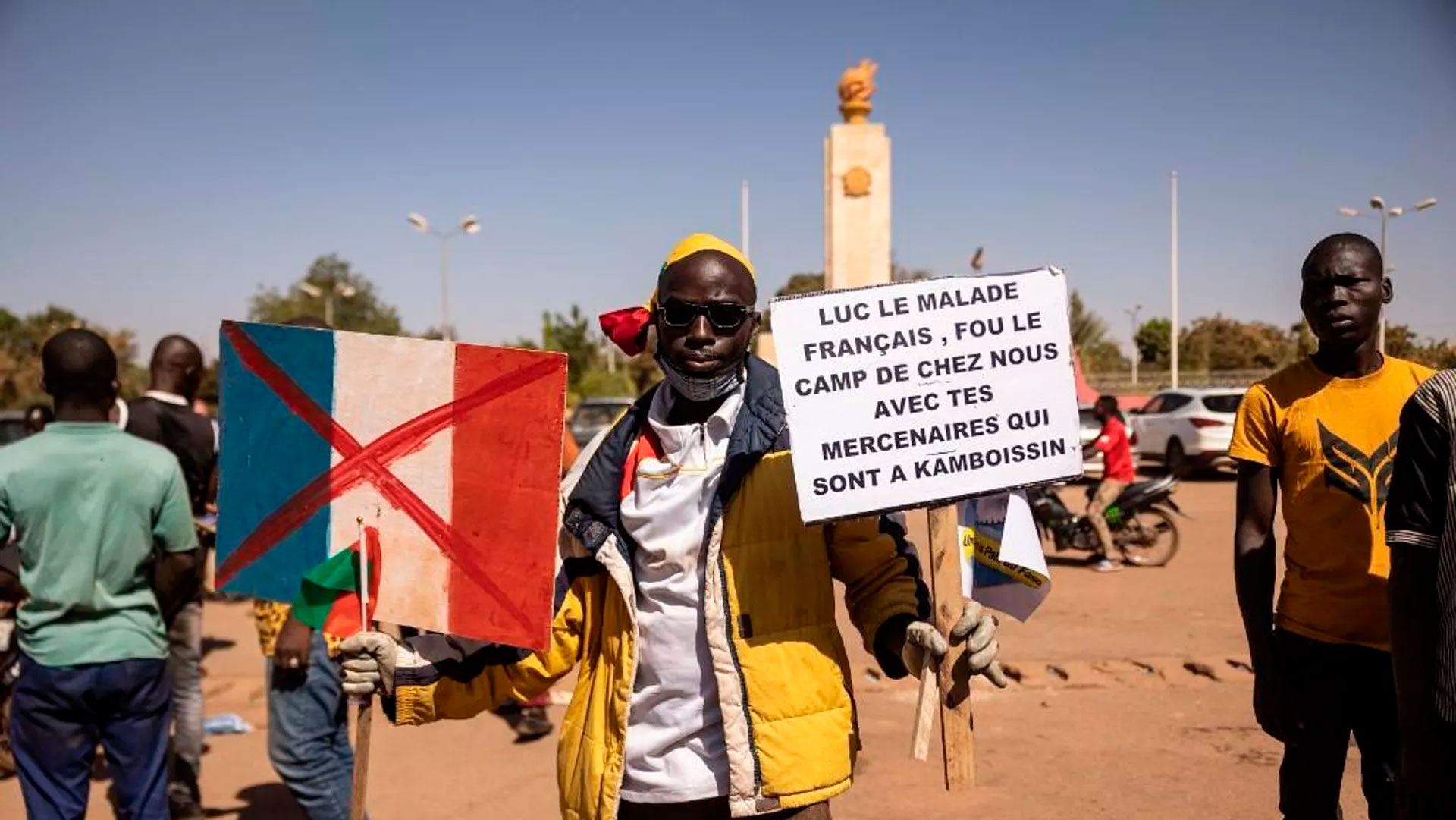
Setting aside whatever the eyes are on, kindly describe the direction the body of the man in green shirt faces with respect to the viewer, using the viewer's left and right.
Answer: facing away from the viewer

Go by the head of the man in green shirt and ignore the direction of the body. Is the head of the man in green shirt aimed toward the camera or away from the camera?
away from the camera

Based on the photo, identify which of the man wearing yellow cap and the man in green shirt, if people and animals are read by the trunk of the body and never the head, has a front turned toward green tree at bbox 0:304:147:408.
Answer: the man in green shirt

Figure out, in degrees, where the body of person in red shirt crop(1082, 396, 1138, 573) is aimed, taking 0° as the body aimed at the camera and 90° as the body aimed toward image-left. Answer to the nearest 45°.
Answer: approximately 90°

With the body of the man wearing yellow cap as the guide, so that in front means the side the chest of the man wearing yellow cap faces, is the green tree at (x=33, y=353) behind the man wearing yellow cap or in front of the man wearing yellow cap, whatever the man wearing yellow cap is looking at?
behind

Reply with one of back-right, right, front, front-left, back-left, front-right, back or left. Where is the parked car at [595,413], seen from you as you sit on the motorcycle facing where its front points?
front-right

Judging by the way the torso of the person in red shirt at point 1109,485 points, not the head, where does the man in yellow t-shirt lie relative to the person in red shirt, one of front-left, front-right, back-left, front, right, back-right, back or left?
left

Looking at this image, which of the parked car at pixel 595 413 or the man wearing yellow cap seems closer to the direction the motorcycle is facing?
the parked car

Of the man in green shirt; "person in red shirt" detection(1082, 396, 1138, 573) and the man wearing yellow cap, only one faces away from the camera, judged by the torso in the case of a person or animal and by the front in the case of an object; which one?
the man in green shirt

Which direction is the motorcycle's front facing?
to the viewer's left

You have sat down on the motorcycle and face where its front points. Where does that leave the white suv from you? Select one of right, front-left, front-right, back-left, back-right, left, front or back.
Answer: right

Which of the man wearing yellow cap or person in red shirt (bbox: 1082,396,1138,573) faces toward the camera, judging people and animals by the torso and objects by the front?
the man wearing yellow cap

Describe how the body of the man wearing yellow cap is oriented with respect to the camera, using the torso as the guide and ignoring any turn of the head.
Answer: toward the camera
